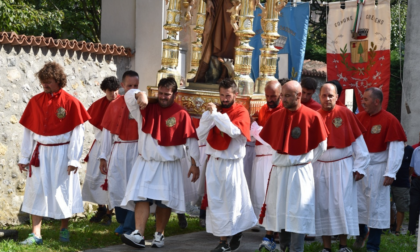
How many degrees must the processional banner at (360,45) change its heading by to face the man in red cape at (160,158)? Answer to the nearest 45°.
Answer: approximately 45° to its right

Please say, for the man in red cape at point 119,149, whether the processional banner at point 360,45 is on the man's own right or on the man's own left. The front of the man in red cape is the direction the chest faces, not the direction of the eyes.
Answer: on the man's own left

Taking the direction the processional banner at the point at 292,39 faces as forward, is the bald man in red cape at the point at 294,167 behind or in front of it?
in front

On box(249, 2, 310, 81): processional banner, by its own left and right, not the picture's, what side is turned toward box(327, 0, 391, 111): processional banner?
left

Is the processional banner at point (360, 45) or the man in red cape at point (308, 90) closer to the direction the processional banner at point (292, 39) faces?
the man in red cape

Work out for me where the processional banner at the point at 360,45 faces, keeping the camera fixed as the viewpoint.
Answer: facing the viewer

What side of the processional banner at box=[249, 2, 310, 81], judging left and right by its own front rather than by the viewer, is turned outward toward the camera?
front

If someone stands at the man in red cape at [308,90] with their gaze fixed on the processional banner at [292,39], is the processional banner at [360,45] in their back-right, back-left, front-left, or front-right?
front-right

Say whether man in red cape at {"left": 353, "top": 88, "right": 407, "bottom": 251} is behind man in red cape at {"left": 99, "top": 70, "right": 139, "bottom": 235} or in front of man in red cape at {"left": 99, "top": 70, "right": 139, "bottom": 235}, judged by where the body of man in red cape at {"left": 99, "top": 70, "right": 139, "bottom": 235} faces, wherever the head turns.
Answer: in front

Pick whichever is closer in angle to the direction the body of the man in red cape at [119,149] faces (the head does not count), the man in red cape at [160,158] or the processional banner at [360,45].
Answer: the man in red cape

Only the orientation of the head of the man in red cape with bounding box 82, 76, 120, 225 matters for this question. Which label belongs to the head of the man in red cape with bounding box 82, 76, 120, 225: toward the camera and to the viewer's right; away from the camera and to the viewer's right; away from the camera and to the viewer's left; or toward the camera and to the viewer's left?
toward the camera and to the viewer's right

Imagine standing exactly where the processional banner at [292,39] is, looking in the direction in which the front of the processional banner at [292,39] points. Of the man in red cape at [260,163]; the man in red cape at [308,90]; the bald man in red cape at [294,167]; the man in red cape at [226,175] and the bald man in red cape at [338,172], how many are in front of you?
5

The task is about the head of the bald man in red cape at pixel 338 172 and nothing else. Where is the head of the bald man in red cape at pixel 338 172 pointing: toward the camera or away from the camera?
toward the camera

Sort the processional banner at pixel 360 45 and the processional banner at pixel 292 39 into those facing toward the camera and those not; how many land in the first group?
2

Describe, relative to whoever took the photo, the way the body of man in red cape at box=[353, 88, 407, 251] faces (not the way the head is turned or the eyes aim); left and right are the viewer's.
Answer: facing the viewer and to the left of the viewer
